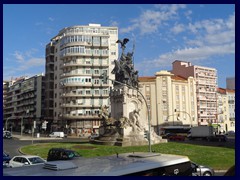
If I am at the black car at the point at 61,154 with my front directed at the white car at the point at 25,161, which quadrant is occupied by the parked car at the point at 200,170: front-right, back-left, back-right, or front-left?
back-left

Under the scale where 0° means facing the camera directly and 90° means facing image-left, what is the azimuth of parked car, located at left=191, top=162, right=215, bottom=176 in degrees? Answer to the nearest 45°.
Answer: approximately 270°

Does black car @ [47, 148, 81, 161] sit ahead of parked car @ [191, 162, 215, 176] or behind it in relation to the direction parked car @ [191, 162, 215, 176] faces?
behind

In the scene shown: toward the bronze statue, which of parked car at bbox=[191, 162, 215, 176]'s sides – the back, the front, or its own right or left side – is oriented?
left

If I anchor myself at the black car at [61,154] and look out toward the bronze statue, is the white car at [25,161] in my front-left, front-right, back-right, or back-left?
back-left

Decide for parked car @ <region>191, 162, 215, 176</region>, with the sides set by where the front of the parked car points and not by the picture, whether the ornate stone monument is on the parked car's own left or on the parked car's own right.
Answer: on the parked car's own left

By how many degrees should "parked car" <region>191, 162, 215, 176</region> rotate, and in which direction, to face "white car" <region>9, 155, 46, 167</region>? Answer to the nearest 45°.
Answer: approximately 180°
